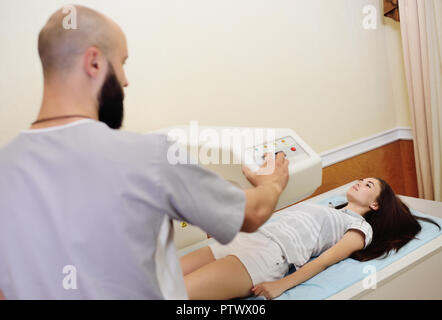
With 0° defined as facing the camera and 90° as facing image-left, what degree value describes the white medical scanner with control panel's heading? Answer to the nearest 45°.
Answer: approximately 315°

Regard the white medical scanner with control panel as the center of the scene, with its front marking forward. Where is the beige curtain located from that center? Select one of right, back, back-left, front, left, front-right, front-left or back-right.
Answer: left
